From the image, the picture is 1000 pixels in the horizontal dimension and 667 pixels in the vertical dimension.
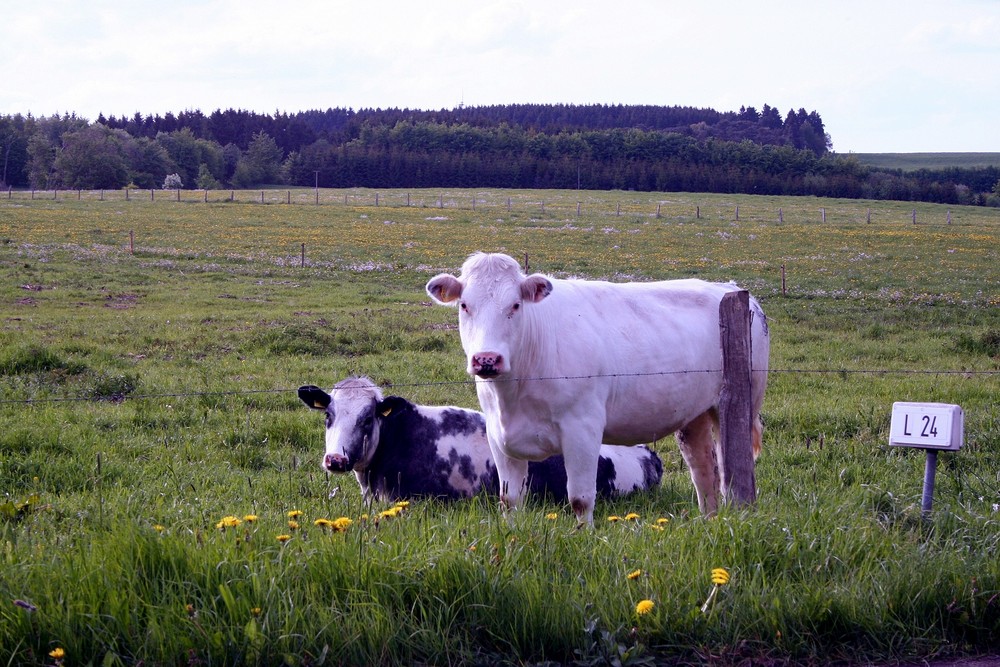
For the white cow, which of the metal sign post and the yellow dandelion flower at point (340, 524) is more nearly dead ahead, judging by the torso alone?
the yellow dandelion flower

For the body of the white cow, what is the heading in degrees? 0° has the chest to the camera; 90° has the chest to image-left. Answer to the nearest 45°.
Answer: approximately 45°

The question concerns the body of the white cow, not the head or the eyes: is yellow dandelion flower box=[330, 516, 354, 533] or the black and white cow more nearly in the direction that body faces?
the yellow dandelion flower

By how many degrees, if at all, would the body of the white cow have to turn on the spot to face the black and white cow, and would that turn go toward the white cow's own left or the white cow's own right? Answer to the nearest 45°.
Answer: approximately 90° to the white cow's own right

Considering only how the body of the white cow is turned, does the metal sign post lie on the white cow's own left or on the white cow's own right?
on the white cow's own left

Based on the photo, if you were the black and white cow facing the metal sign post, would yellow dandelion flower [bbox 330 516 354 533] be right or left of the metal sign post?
right

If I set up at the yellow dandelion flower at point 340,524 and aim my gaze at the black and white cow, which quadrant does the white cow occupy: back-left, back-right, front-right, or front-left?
front-right

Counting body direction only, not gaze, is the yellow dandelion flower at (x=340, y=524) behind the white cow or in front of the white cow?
in front

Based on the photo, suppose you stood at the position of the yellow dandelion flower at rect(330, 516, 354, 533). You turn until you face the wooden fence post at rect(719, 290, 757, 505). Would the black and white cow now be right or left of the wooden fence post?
left
